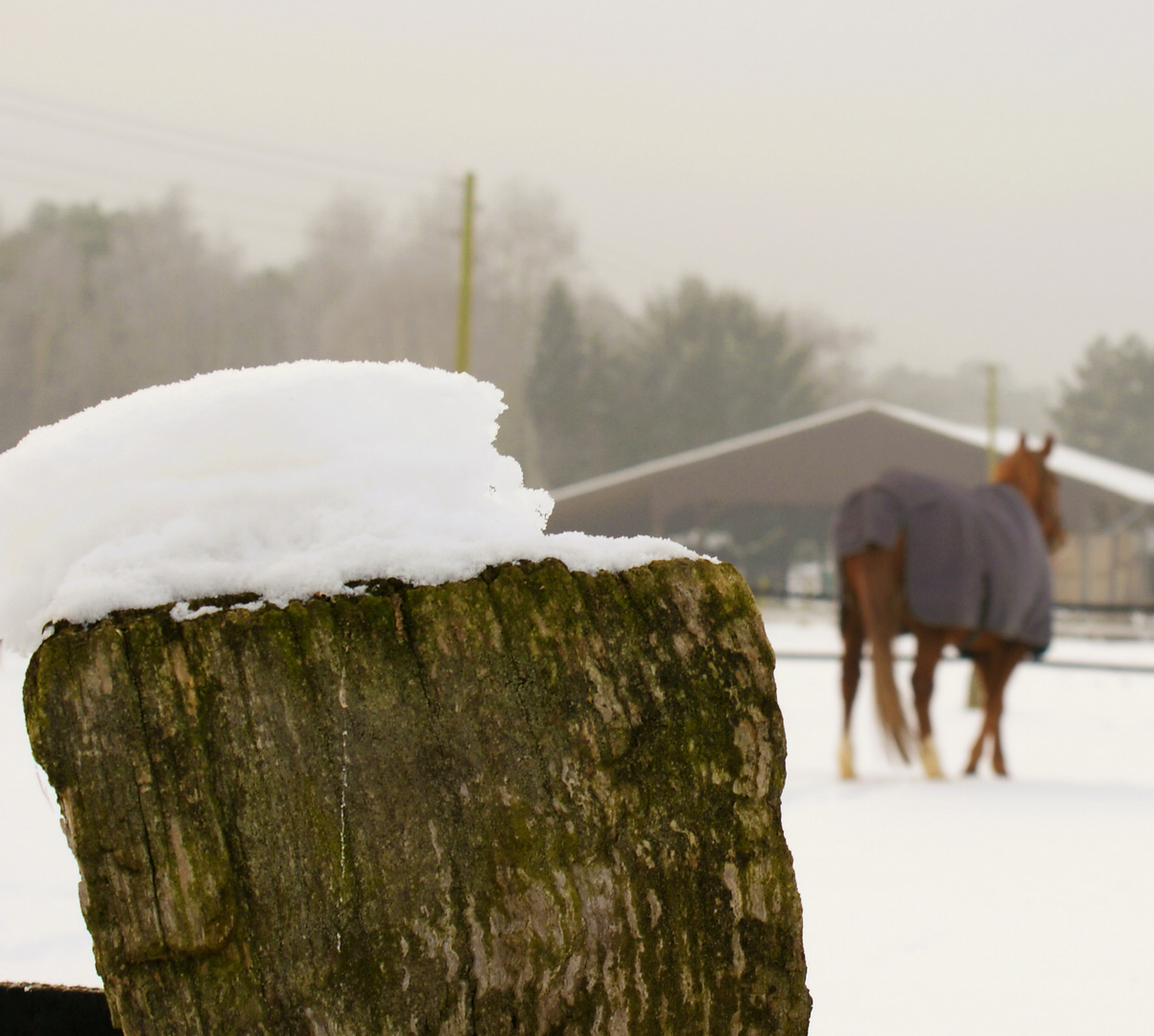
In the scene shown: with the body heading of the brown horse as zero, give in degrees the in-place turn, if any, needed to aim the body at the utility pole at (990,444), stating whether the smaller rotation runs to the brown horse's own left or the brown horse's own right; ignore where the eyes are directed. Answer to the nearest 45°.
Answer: approximately 45° to the brown horse's own left

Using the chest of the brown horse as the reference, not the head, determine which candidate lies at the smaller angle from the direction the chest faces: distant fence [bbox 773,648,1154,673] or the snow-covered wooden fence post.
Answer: the distant fence

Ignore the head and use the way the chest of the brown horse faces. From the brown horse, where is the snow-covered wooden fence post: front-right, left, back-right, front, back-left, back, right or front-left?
back-right

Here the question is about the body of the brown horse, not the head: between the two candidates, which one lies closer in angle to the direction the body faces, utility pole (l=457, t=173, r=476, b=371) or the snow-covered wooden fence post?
the utility pole

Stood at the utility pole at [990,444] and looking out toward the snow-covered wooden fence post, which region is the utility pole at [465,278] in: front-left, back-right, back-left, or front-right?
front-right

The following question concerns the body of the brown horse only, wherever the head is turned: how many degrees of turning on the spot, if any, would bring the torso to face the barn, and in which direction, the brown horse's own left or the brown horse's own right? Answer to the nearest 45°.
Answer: approximately 45° to the brown horse's own left

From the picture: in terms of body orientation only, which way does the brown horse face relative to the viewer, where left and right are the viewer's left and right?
facing away from the viewer and to the right of the viewer

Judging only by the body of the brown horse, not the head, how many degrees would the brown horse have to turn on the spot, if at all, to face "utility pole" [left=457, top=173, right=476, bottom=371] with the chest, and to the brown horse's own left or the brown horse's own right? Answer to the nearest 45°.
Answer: approximately 90° to the brown horse's own left

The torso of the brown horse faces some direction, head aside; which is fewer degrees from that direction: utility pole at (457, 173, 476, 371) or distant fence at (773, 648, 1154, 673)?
the distant fence
